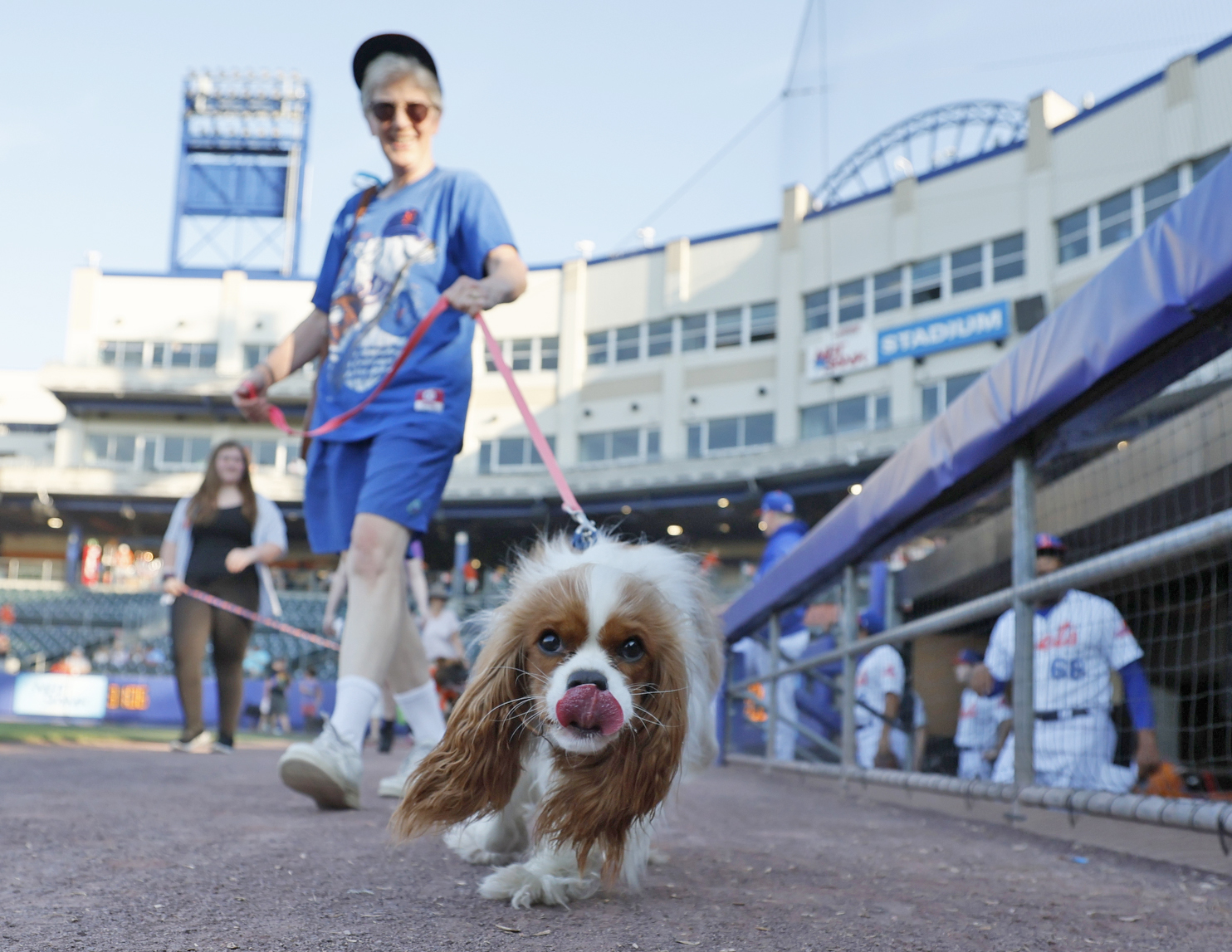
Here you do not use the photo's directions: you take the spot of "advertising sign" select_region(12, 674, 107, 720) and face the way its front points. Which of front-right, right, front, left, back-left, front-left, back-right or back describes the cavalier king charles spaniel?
front

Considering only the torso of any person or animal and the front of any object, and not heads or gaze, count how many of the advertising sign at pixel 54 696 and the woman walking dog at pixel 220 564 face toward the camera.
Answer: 2

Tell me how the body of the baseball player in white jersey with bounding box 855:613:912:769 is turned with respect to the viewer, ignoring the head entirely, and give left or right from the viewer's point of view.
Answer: facing the viewer and to the left of the viewer

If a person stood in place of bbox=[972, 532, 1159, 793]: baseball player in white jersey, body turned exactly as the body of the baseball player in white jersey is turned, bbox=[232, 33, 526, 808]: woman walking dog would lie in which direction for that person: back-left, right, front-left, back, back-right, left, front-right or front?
front

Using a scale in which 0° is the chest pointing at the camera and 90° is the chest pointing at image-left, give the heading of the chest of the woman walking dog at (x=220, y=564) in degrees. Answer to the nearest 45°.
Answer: approximately 0°

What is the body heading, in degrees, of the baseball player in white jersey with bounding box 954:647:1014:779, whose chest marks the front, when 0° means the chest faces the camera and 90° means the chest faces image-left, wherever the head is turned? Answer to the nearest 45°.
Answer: approximately 45°

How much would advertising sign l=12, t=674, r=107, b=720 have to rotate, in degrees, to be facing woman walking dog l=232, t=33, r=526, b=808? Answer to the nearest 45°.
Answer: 0° — it already faces them

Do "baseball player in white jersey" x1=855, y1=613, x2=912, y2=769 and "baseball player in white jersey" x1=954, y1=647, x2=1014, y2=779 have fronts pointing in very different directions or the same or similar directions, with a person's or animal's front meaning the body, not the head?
same or similar directions

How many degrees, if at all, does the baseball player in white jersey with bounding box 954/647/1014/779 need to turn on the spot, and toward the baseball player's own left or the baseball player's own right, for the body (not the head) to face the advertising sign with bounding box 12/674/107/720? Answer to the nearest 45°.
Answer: approximately 90° to the baseball player's own right

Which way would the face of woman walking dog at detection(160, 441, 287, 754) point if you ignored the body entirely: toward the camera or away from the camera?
toward the camera

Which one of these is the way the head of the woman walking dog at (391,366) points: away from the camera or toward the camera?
toward the camera

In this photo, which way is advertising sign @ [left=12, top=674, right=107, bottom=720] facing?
toward the camera

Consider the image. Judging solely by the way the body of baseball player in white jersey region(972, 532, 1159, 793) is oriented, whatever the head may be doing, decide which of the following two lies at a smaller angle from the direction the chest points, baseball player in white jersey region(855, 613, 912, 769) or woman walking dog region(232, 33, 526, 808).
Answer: the woman walking dog

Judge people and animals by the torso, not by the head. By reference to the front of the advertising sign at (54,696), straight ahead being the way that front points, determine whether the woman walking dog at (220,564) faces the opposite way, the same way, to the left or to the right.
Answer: the same way
